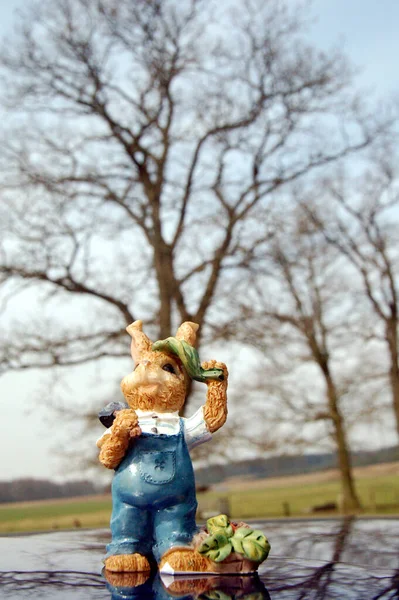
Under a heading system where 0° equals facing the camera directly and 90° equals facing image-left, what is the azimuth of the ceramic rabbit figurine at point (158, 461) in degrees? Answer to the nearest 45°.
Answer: approximately 0°
